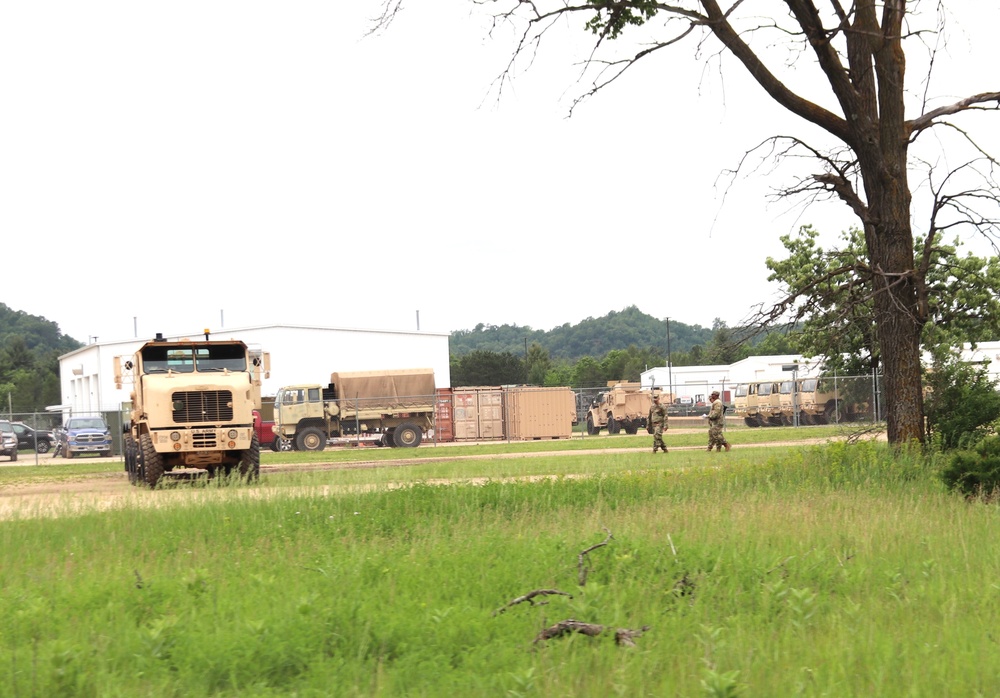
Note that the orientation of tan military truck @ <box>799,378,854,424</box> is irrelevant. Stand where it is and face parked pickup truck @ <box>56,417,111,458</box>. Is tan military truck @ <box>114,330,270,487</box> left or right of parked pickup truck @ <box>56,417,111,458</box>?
left

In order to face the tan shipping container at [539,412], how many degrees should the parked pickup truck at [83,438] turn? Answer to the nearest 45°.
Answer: approximately 90° to its left

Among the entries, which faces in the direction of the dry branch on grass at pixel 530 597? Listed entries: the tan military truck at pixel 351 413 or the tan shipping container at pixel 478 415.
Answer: the tan shipping container

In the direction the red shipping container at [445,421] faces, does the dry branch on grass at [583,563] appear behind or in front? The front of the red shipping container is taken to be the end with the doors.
in front

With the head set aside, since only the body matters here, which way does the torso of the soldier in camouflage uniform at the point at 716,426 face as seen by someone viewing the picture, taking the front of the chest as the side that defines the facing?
to the viewer's left

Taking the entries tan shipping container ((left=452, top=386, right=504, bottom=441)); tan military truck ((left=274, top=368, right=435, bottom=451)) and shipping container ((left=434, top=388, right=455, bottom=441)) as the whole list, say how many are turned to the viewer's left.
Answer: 1

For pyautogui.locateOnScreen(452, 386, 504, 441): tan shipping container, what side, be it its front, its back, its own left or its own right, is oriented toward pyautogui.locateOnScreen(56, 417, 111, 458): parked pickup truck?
right

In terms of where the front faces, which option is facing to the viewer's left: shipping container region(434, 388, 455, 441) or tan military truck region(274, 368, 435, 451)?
the tan military truck

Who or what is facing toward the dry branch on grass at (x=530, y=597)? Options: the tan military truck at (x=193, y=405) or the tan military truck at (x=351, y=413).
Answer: the tan military truck at (x=193, y=405)

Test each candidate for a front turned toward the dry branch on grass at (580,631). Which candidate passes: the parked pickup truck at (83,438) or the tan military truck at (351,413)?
the parked pickup truck

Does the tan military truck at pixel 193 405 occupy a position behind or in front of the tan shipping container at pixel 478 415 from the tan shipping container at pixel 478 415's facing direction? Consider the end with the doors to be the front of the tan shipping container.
in front
